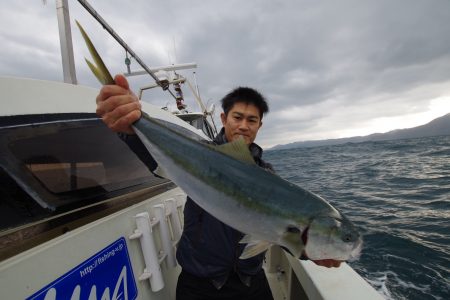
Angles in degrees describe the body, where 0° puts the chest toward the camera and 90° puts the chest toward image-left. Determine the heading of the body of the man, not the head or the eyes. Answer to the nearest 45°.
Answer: approximately 0°
